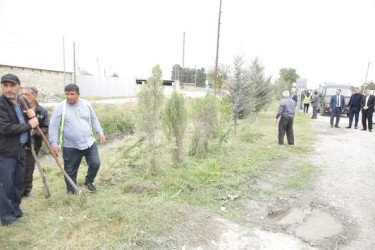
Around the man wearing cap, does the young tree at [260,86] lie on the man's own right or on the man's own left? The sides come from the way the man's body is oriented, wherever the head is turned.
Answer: on the man's own left

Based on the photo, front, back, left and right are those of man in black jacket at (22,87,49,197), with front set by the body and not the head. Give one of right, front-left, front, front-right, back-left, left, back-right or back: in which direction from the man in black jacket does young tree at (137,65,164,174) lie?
back-left

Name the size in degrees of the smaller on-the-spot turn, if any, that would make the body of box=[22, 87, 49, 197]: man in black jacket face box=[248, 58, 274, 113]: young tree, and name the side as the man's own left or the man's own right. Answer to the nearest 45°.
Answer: approximately 180°

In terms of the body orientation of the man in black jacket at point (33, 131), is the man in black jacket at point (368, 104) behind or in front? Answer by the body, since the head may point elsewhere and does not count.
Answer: behind

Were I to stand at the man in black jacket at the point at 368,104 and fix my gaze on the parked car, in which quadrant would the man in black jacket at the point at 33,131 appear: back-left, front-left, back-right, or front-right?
back-left

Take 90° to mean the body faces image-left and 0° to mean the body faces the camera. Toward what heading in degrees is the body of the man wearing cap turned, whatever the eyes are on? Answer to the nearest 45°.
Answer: approximately 315°

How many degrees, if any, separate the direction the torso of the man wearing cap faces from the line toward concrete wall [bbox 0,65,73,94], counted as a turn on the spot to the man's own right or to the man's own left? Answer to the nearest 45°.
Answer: approximately 135° to the man's own left

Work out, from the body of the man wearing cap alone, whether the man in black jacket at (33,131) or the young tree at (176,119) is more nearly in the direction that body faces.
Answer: the young tree
